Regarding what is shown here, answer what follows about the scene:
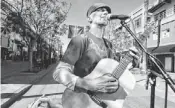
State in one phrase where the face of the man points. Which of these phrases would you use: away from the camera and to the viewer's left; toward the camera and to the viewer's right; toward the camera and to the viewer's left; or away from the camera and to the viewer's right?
toward the camera and to the viewer's right

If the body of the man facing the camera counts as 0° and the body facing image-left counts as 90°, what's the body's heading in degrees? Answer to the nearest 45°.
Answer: approximately 315°

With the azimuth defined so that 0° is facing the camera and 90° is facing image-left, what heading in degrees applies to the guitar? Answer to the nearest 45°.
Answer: approximately 315°
